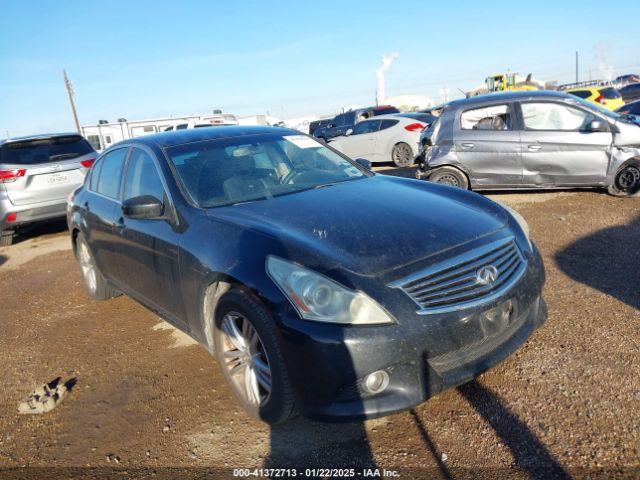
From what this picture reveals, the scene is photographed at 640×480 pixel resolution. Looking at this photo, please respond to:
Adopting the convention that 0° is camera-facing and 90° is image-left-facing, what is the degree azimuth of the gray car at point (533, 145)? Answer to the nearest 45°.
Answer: approximately 270°

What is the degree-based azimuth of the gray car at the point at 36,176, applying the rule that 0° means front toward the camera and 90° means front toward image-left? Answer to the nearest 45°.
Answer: approximately 135°

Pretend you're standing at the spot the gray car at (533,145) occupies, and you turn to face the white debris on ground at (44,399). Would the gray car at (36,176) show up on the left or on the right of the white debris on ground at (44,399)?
right

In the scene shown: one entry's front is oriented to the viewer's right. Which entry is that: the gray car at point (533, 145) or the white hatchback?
the gray car

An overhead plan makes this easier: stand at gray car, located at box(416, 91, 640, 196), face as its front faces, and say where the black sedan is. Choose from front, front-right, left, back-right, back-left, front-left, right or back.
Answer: right

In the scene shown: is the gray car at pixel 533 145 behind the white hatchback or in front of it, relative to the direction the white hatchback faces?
behind

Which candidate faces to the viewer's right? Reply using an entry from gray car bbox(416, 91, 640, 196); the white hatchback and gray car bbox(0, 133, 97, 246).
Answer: gray car bbox(416, 91, 640, 196)

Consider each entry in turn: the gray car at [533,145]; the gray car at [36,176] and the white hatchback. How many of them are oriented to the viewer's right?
1

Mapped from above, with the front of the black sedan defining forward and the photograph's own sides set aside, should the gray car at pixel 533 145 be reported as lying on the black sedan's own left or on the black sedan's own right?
on the black sedan's own left

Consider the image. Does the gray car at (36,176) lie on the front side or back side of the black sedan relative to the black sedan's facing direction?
on the back side

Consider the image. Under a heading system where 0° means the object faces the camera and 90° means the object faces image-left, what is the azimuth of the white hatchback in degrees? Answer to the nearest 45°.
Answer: approximately 135°

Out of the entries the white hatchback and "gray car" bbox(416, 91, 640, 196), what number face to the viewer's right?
1

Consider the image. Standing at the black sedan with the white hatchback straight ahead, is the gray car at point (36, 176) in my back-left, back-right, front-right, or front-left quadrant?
front-left

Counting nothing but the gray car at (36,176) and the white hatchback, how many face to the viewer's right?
0
